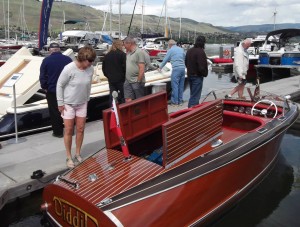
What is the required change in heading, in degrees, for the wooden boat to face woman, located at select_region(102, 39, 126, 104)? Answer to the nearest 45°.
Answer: approximately 45° to its left

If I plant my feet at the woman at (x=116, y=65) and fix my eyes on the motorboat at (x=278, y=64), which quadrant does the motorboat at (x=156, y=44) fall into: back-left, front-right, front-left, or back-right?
front-left

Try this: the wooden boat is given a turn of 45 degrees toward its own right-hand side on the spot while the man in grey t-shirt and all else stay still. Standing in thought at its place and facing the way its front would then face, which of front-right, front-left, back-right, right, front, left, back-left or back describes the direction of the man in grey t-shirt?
left

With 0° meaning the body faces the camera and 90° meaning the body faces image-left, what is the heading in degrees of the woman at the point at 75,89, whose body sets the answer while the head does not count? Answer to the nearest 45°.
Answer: approximately 315°

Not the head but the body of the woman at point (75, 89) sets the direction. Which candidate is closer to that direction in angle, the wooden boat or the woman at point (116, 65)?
the wooden boat
